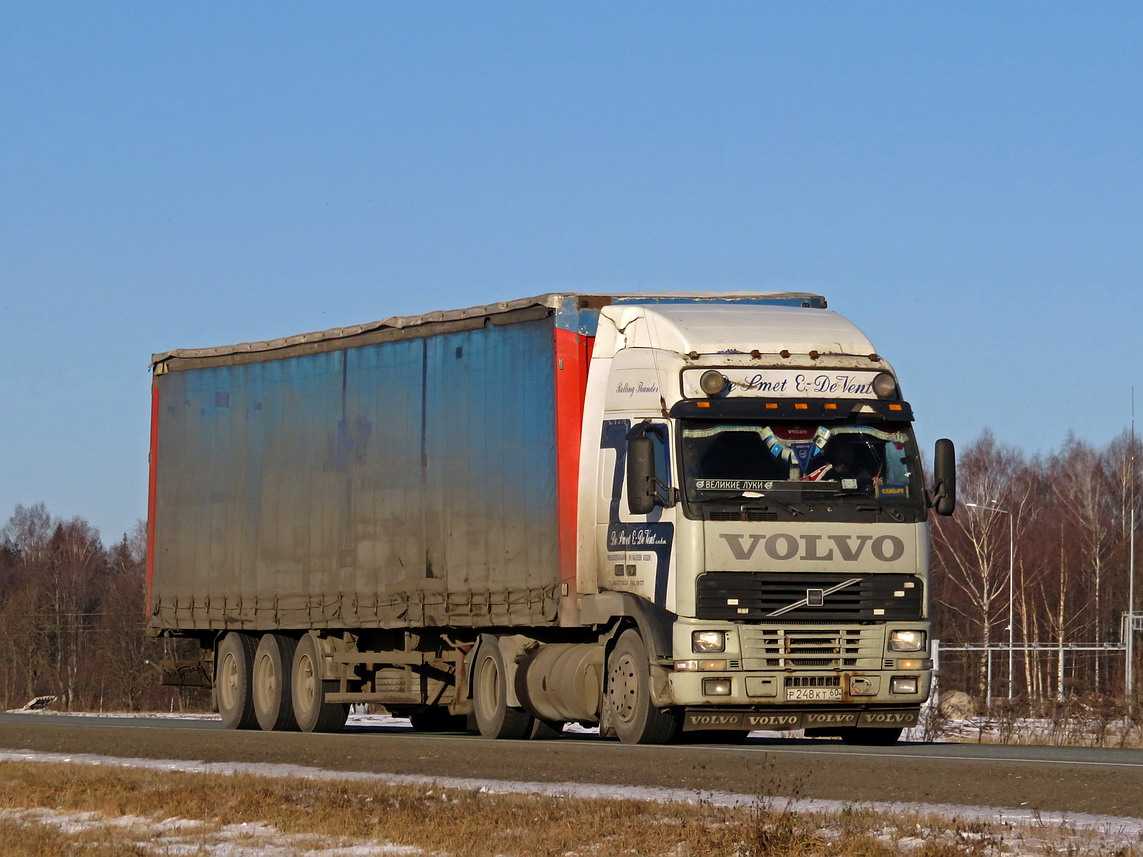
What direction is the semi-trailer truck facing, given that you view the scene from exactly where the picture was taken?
facing the viewer and to the right of the viewer
